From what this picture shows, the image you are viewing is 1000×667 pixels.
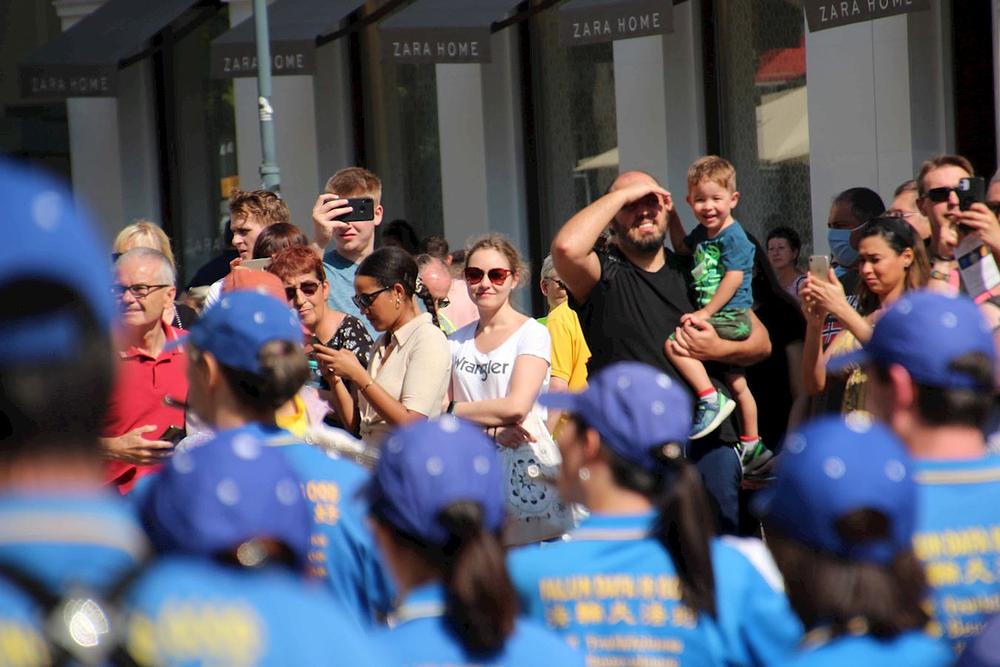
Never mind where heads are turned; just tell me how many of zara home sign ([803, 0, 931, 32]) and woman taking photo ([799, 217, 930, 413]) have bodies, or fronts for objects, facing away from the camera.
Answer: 0

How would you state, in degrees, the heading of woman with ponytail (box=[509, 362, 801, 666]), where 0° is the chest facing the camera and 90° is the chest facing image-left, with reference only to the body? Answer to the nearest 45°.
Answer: approximately 135°

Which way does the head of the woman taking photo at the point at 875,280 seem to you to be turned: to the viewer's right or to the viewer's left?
to the viewer's left

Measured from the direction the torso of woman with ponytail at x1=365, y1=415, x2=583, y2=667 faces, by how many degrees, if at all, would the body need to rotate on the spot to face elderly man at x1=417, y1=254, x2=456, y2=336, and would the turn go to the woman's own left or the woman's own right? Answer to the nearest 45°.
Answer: approximately 45° to the woman's own right

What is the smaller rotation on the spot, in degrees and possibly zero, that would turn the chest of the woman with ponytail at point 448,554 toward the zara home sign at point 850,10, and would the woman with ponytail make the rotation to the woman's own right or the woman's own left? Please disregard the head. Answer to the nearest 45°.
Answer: approximately 45° to the woman's own right

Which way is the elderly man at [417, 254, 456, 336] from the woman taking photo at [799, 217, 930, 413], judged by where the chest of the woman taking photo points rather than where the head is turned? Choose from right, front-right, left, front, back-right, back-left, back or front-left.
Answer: right

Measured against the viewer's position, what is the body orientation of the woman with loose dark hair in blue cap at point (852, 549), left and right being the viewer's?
facing away from the viewer and to the left of the viewer

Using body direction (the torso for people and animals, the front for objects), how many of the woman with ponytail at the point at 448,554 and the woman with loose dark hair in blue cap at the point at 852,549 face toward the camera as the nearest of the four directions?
0

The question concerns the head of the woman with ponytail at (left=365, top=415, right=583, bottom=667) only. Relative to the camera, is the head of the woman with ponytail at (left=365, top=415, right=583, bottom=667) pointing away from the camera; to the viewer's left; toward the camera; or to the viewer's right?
away from the camera

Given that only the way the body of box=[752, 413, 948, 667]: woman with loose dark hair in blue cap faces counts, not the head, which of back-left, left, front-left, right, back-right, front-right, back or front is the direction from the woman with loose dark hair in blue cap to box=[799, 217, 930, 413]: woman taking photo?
front-right

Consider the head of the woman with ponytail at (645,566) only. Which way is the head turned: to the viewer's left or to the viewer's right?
to the viewer's left

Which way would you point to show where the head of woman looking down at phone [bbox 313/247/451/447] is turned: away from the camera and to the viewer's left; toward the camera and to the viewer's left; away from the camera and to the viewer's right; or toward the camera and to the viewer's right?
toward the camera and to the viewer's left

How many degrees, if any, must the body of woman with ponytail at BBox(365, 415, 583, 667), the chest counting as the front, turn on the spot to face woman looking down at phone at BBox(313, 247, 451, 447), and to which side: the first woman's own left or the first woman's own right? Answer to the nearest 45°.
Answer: approximately 45° to the first woman's own right

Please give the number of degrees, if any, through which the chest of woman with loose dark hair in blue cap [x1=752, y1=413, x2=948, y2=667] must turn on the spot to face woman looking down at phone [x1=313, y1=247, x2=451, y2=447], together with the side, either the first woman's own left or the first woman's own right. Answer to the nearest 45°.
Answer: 0° — they already face them
